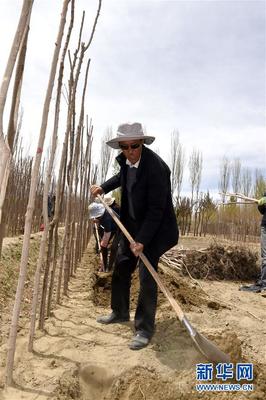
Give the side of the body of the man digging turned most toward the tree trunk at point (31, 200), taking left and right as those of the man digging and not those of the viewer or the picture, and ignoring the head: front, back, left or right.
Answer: front

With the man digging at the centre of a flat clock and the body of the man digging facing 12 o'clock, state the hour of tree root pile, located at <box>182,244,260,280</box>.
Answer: The tree root pile is roughly at 5 o'clock from the man digging.

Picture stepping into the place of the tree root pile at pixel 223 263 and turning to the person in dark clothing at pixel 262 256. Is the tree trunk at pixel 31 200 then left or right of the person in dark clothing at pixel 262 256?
right

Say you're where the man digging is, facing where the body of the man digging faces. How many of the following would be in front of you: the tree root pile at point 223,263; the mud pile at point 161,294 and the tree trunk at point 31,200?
1

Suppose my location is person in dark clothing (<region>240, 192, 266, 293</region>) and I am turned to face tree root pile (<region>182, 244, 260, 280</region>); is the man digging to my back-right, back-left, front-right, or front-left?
back-left

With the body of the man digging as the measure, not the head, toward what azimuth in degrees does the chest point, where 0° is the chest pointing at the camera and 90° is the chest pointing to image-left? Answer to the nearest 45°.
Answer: approximately 45°

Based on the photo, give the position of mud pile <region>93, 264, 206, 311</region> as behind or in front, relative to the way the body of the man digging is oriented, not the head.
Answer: behind

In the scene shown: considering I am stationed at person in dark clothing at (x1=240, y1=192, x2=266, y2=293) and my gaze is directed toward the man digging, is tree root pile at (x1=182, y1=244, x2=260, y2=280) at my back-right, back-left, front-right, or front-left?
back-right
